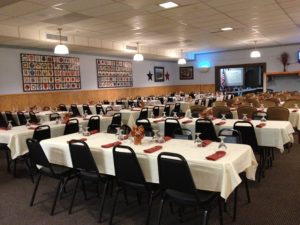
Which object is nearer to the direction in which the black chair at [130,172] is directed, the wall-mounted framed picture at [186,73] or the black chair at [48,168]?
the wall-mounted framed picture

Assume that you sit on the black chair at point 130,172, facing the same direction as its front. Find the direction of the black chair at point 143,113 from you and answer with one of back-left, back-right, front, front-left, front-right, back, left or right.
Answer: front-left

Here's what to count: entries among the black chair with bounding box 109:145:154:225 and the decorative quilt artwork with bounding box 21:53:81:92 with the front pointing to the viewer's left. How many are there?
0

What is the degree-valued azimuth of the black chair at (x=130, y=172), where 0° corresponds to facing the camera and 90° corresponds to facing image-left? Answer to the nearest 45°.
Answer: approximately 225°

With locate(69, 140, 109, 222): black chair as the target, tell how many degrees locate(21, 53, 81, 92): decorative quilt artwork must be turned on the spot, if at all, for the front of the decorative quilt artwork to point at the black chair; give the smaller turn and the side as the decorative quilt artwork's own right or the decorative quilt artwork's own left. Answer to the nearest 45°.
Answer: approximately 45° to the decorative quilt artwork's own right

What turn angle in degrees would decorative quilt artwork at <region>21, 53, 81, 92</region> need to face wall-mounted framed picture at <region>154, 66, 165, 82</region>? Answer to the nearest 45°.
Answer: approximately 90° to its left

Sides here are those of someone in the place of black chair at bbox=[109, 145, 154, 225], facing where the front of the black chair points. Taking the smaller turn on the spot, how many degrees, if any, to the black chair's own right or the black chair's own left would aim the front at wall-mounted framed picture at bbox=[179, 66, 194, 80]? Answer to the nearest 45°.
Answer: approximately 45° to the black chair's own left

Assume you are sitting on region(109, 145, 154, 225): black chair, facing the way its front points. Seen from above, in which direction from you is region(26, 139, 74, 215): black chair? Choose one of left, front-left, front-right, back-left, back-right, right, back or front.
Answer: left

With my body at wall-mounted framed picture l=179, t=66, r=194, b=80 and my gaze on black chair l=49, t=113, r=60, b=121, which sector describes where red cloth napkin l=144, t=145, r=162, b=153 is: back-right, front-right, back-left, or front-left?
front-left

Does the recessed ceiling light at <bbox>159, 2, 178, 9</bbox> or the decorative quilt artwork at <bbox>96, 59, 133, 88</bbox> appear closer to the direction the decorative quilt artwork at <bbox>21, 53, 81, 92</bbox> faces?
the recessed ceiling light

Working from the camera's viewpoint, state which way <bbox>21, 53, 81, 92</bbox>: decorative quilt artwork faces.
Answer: facing the viewer and to the right of the viewer

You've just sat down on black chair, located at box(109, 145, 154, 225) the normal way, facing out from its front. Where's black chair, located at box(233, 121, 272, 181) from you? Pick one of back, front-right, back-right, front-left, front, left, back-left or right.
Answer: front

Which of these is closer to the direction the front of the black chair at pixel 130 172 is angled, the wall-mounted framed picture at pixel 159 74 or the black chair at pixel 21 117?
the wall-mounted framed picture

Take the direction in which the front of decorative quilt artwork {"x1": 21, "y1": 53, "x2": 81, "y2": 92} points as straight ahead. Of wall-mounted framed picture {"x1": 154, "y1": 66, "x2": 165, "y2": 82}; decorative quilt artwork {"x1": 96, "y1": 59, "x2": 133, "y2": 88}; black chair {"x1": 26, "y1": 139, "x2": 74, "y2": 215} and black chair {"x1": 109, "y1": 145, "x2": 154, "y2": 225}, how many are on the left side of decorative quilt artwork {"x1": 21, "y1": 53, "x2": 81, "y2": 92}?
2

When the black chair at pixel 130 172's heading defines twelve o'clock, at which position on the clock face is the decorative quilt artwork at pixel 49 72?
The decorative quilt artwork is roughly at 10 o'clock from the black chair.

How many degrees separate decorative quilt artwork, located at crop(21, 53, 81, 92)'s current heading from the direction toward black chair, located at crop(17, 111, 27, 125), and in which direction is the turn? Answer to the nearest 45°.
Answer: approximately 45° to its right
